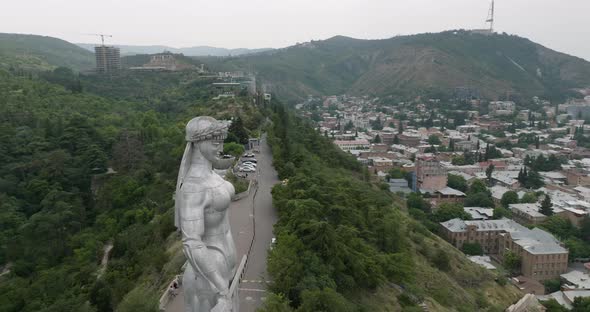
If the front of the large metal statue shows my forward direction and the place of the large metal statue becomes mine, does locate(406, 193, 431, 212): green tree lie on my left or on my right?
on my left

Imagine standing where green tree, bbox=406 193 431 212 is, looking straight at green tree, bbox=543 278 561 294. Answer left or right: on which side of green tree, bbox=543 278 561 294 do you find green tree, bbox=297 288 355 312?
right

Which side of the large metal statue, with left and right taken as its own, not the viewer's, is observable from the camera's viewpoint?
right

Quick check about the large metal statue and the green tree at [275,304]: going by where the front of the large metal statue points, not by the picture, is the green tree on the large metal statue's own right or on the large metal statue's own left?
on the large metal statue's own left

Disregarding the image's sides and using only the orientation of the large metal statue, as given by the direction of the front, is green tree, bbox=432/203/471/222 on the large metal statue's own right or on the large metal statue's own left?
on the large metal statue's own left

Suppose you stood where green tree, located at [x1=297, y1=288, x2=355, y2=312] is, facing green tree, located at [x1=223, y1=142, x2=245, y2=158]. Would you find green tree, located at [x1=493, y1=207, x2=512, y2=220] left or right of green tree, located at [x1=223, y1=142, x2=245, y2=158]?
right

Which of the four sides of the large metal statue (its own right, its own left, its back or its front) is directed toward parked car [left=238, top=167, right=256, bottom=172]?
left

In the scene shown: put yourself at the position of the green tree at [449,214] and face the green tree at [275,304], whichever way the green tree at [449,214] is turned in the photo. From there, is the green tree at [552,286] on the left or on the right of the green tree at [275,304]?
left

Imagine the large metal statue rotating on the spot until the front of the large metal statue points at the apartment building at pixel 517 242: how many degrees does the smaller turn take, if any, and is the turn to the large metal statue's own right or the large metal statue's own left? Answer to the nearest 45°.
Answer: approximately 45° to the large metal statue's own left

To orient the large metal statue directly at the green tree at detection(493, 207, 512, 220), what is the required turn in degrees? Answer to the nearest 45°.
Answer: approximately 45° to its left
